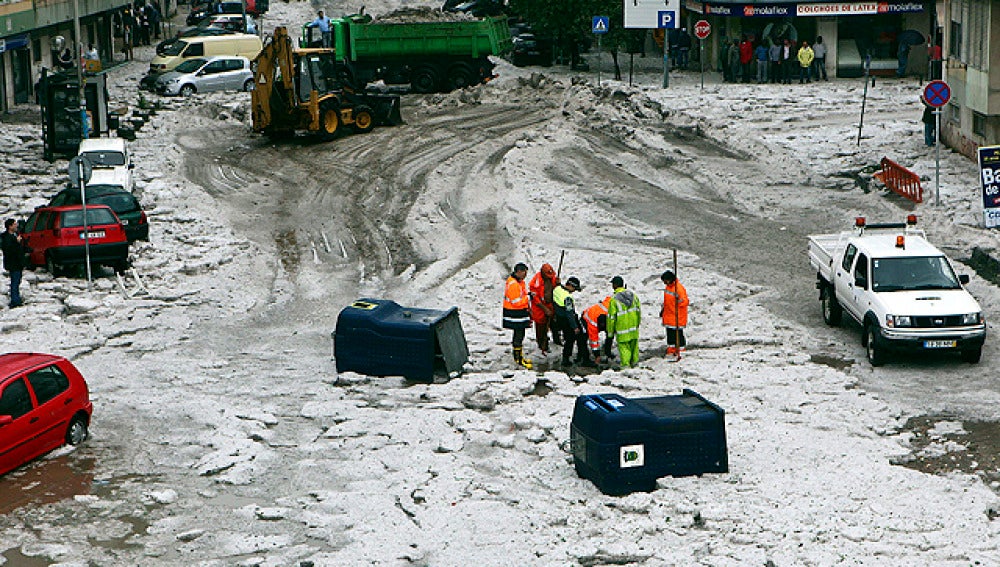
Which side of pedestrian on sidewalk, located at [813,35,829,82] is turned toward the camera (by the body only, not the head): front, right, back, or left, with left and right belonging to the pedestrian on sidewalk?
front

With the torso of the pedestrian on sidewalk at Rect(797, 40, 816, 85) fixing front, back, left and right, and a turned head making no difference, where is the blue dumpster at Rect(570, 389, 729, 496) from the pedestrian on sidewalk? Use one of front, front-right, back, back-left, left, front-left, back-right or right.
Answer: front

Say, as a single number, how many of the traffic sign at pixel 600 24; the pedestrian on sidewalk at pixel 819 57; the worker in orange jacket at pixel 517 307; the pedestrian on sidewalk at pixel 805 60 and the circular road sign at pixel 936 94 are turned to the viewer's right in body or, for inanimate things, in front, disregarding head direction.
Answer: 1

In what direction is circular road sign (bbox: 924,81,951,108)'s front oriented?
toward the camera

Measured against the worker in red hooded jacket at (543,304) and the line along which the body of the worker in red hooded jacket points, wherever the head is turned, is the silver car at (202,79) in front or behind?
behind

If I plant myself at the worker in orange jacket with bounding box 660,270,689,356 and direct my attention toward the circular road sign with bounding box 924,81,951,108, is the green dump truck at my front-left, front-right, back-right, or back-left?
front-left

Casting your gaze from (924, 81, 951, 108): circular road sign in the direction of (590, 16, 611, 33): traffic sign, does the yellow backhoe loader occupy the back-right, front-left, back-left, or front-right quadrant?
front-left

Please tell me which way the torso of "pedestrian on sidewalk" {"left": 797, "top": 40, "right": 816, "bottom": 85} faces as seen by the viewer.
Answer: toward the camera

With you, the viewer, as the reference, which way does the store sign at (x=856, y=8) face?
facing the viewer

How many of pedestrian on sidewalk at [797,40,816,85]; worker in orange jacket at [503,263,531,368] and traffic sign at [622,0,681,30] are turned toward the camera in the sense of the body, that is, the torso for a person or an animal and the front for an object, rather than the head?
2

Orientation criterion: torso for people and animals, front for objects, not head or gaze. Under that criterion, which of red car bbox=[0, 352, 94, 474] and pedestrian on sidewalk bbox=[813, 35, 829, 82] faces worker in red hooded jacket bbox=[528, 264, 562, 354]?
the pedestrian on sidewalk

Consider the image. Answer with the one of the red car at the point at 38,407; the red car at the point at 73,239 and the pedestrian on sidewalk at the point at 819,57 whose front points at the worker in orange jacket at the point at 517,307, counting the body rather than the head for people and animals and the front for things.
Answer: the pedestrian on sidewalk

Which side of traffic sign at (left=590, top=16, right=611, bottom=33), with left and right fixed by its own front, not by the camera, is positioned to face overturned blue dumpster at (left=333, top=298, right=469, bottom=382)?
front

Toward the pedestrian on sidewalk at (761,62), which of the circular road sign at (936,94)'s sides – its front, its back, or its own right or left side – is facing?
back

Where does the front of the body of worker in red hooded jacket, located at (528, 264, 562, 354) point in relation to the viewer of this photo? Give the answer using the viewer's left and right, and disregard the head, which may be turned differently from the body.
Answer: facing the viewer and to the right of the viewer
